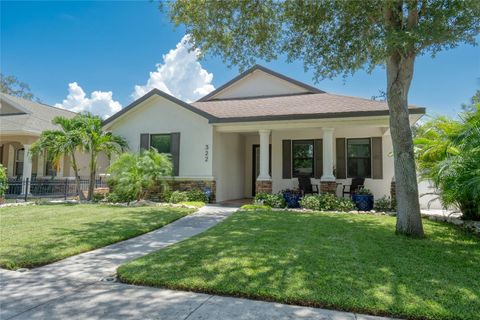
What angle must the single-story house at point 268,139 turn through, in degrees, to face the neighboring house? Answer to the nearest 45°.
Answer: approximately 90° to its right

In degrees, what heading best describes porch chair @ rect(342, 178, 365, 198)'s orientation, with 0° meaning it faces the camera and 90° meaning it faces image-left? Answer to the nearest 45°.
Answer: approximately 45°

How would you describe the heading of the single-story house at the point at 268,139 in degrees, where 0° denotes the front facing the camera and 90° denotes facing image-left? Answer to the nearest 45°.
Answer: approximately 0°

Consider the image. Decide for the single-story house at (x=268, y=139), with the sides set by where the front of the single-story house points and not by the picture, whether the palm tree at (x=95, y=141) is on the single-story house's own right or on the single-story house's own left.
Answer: on the single-story house's own right

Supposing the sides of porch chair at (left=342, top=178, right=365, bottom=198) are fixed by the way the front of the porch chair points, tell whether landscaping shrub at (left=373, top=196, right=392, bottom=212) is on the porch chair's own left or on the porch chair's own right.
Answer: on the porch chair's own left

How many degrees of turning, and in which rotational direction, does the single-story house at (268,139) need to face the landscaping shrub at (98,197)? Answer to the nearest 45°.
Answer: approximately 90° to its right

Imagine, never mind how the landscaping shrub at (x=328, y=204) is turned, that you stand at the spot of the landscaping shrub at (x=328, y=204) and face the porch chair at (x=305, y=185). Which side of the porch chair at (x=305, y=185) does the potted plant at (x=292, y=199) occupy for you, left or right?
left

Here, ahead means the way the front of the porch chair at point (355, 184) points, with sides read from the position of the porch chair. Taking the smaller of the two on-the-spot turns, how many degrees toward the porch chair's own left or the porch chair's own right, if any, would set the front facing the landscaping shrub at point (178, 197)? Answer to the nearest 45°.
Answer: approximately 45° to the porch chair's own right
